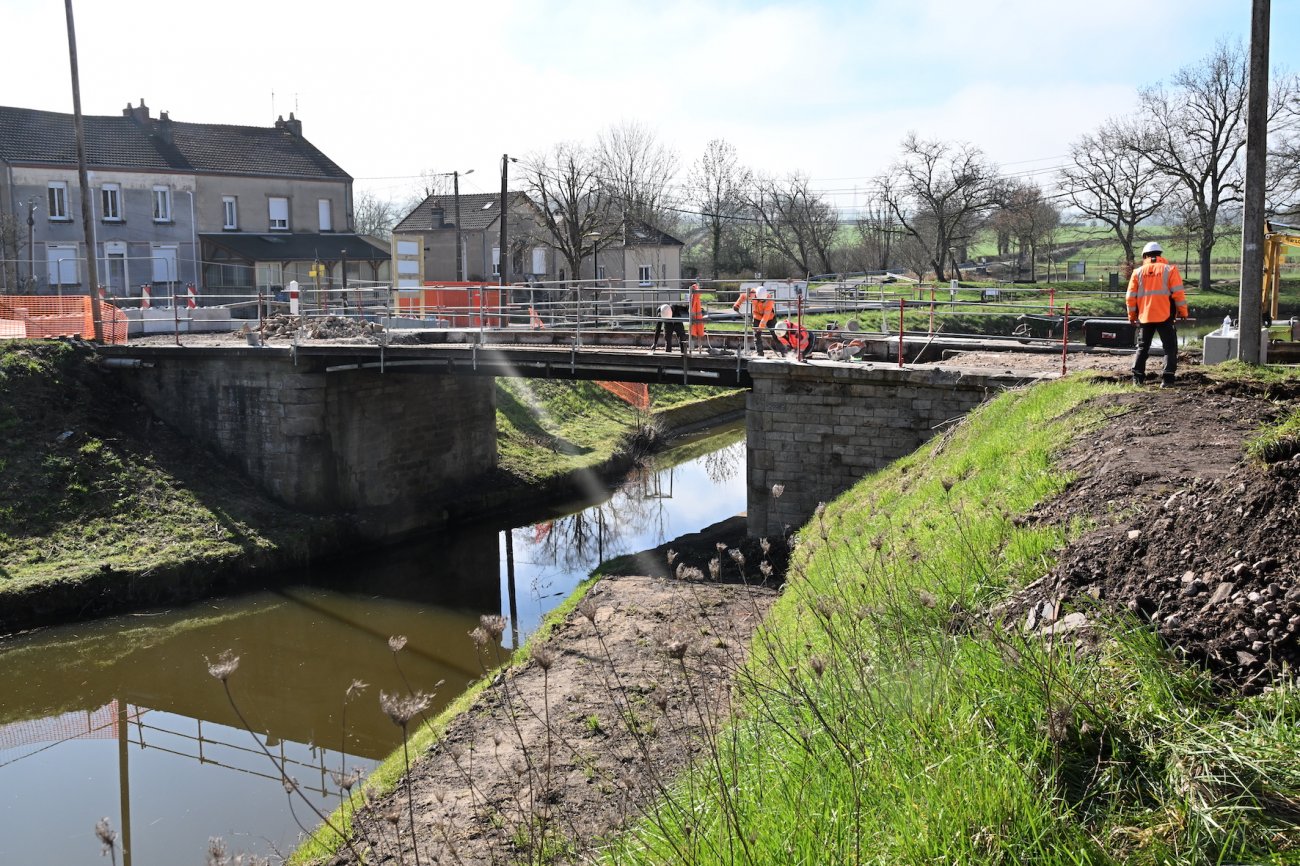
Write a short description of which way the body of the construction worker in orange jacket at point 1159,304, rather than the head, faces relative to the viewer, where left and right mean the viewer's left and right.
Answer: facing away from the viewer

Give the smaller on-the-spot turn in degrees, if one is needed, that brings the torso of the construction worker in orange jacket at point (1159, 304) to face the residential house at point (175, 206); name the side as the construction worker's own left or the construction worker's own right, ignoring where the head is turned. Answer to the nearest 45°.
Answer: approximately 45° to the construction worker's own left

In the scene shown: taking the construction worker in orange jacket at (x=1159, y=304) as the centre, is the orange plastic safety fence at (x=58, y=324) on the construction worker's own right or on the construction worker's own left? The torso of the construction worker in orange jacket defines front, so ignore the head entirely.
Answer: on the construction worker's own left

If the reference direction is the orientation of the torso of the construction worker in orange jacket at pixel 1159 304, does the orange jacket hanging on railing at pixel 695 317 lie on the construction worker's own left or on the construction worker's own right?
on the construction worker's own left

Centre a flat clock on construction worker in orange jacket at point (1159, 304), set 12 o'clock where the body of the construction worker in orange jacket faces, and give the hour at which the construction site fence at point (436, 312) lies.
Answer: The construction site fence is roughly at 10 o'clock from the construction worker in orange jacket.

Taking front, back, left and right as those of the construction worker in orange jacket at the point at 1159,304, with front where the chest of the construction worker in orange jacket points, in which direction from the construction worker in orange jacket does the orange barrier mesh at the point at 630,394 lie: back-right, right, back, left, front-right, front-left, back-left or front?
front-left

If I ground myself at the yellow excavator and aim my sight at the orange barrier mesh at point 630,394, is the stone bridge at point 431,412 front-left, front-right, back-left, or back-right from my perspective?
front-left

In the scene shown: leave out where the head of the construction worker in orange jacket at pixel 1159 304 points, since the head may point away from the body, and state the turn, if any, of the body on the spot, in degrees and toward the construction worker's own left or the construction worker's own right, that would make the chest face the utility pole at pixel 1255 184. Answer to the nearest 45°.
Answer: approximately 45° to the construction worker's own right

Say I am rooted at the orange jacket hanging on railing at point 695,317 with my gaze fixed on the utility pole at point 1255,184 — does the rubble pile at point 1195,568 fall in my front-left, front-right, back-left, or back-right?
front-right

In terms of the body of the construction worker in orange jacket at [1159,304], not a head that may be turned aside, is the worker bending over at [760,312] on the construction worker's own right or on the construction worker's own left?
on the construction worker's own left

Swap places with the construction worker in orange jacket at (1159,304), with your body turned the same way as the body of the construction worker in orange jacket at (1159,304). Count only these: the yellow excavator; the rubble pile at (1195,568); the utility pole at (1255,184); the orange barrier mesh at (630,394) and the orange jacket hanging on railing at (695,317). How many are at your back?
1
